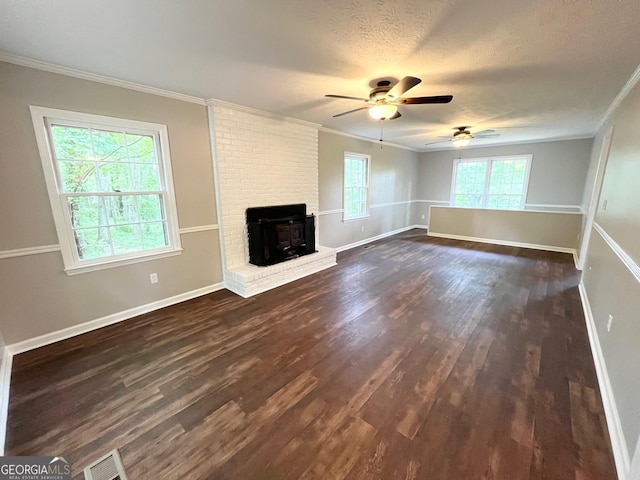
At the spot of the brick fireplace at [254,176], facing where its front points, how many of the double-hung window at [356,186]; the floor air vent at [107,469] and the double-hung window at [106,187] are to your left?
1

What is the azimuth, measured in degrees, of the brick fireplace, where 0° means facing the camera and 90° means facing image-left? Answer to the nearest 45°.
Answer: approximately 315°

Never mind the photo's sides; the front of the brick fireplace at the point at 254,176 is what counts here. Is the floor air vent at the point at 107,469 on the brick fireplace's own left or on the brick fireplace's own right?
on the brick fireplace's own right

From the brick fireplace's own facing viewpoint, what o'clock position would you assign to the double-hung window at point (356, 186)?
The double-hung window is roughly at 9 o'clock from the brick fireplace.

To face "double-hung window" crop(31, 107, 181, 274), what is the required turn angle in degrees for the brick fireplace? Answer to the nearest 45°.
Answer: approximately 90° to its right

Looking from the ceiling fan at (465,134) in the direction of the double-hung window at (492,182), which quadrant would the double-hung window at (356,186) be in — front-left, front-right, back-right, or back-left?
back-left

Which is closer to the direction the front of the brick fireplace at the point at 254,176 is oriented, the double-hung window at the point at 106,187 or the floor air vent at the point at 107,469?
the floor air vent
